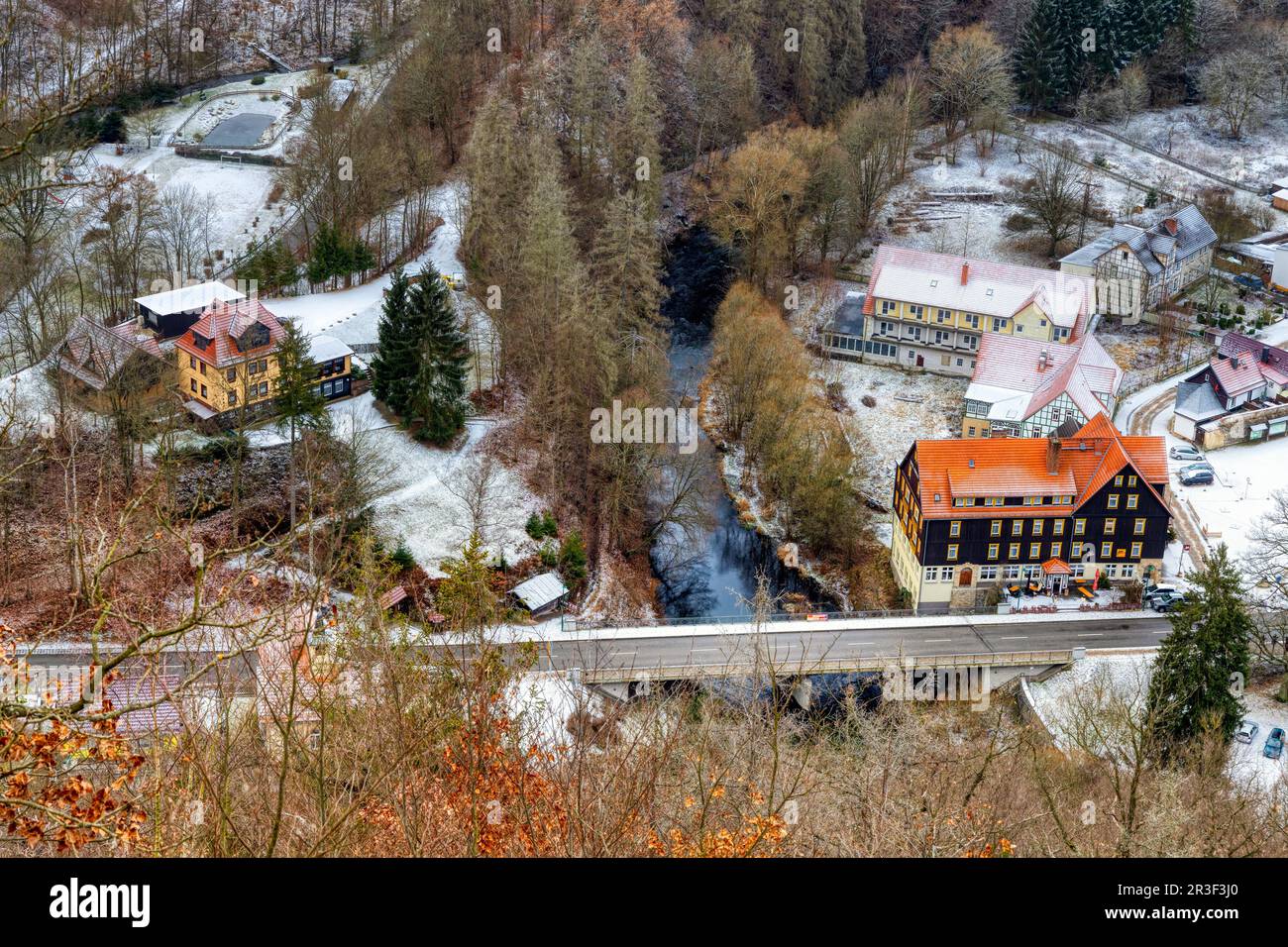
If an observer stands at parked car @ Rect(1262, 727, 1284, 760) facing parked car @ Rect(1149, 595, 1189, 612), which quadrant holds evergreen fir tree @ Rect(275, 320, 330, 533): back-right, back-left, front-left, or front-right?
front-left

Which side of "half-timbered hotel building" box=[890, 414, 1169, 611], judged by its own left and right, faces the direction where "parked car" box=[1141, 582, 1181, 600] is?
left

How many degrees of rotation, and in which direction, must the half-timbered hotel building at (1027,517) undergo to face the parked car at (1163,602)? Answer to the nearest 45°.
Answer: approximately 90° to its left

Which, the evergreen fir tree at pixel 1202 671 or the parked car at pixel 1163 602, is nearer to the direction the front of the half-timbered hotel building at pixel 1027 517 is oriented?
the evergreen fir tree

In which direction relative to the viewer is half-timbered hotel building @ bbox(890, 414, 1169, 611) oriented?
toward the camera

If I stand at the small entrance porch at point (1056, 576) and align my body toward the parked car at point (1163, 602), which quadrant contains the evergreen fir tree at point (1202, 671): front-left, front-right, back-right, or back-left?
front-right

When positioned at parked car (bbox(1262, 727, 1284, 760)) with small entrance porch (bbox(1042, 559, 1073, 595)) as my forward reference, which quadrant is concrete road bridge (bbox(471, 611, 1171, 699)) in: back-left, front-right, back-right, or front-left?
front-left

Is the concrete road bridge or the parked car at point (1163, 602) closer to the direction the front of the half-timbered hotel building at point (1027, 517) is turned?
the concrete road bridge

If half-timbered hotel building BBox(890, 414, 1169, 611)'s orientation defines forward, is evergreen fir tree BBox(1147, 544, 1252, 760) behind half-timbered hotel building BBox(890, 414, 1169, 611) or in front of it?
in front

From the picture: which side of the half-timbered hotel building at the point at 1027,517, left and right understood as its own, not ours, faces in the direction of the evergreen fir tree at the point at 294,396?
right

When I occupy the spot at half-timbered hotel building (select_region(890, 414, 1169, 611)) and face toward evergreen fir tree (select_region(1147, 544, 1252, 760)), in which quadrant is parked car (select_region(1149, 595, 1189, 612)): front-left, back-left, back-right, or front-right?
front-left

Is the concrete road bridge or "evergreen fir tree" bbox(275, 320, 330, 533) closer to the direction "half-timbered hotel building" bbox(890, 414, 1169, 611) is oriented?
the concrete road bridge
